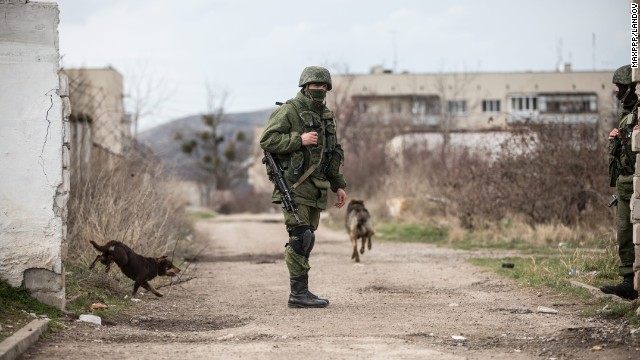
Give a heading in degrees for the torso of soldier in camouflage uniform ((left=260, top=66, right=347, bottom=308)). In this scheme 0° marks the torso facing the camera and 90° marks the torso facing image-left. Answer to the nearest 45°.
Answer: approximately 315°

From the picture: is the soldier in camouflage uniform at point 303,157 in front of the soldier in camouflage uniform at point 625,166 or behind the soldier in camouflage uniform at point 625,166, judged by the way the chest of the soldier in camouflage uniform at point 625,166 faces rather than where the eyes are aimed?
in front

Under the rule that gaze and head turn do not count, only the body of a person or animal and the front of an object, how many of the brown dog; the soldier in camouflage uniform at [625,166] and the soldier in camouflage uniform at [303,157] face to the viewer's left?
1

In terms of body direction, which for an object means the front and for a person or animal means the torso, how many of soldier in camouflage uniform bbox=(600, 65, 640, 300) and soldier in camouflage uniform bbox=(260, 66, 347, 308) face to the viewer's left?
1

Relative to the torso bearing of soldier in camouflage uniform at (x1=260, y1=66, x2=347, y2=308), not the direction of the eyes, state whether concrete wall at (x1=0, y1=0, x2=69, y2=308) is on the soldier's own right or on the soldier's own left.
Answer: on the soldier's own right

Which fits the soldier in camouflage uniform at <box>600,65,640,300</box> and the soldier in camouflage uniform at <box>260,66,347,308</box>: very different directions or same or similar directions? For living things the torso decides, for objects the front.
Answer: very different directions

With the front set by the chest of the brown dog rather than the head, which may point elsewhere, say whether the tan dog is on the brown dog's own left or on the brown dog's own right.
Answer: on the brown dog's own left

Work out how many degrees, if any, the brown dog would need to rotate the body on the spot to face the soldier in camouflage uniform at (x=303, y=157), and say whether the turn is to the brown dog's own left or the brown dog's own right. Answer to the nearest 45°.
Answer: approximately 45° to the brown dog's own right

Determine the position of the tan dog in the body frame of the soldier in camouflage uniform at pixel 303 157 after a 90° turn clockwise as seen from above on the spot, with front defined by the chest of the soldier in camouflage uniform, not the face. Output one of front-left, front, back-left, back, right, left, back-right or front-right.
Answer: back-right

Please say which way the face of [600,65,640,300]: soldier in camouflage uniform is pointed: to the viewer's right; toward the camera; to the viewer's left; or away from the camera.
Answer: to the viewer's left

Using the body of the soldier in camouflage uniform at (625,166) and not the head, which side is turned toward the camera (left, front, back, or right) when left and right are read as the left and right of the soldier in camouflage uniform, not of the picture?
left

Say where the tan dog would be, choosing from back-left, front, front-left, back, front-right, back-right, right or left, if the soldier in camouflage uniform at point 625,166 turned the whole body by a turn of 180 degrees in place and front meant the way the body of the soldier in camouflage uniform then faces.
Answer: back-left

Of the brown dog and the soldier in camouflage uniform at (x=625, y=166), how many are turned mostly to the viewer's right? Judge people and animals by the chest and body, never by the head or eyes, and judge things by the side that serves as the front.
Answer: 1
